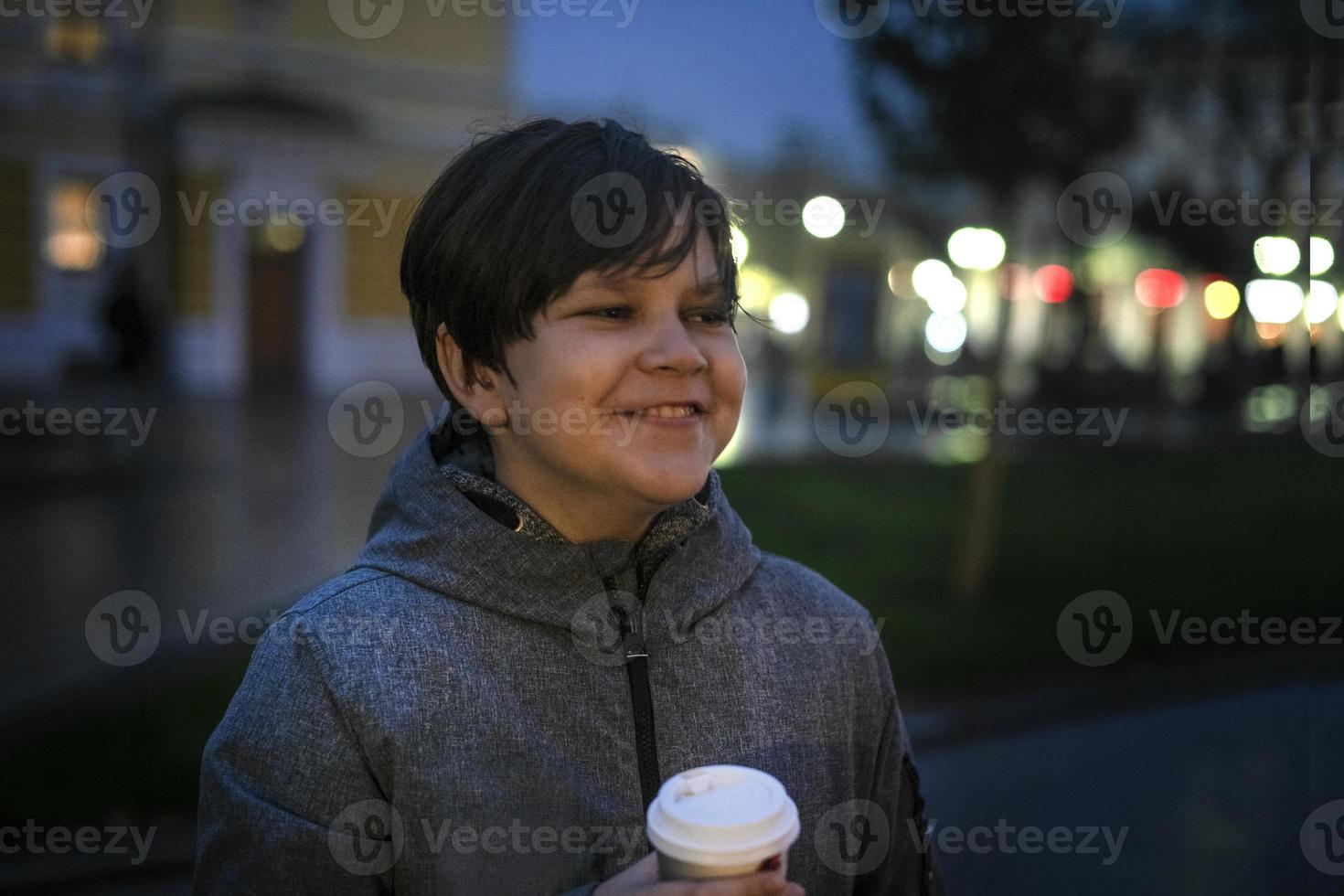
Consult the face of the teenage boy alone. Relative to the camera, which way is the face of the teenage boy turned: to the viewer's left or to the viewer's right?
to the viewer's right

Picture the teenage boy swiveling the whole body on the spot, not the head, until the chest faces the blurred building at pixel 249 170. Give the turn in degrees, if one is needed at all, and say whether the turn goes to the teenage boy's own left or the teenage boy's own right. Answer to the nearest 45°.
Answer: approximately 135° to the teenage boy's own left

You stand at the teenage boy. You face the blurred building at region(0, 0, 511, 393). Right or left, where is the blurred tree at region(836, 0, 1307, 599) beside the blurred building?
right

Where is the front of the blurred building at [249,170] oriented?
toward the camera

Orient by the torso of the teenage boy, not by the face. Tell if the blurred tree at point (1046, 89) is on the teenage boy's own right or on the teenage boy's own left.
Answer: on the teenage boy's own left

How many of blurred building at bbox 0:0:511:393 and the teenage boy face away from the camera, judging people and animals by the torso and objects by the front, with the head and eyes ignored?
0

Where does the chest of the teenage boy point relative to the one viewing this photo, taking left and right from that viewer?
facing the viewer and to the right of the viewer

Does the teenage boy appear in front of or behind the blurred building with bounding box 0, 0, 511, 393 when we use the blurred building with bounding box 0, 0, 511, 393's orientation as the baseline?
in front

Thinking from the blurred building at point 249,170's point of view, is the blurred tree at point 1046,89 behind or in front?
in front
